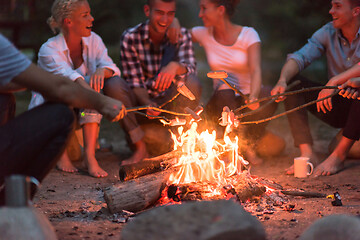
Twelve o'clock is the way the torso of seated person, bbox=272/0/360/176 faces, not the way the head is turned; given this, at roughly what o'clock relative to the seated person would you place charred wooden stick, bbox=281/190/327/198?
The charred wooden stick is roughly at 11 o'clock from the seated person.

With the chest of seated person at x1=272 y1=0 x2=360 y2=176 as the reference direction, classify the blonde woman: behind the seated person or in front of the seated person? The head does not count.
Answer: in front

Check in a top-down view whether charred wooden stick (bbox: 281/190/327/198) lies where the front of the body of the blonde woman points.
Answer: yes

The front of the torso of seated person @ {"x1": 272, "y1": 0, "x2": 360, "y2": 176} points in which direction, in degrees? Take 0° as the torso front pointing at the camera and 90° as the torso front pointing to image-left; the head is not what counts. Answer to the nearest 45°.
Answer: approximately 45°

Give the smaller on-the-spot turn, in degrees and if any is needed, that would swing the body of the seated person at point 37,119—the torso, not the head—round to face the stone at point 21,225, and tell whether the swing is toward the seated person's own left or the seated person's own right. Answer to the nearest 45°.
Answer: approximately 90° to the seated person's own right

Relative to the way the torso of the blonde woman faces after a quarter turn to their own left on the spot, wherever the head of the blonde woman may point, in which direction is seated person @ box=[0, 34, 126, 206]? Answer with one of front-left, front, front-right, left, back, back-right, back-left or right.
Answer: back-right

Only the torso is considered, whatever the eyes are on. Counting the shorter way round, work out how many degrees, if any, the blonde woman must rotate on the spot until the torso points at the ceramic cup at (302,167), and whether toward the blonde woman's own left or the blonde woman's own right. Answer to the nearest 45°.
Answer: approximately 45° to the blonde woman's own left

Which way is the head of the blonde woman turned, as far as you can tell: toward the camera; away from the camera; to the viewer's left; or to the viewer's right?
to the viewer's right

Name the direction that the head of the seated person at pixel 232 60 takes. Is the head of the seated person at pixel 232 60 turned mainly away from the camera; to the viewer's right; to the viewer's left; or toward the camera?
to the viewer's left

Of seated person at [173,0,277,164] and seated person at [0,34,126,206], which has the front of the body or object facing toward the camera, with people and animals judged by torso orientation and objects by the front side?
seated person at [173,0,277,164]

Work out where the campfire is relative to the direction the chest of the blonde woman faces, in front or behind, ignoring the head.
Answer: in front

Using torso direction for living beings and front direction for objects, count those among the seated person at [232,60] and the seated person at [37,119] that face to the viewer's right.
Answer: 1

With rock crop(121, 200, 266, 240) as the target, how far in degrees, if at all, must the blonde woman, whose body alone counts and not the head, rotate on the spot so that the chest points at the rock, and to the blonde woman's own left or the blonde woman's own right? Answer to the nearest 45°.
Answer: approximately 45° to the blonde woman's own right

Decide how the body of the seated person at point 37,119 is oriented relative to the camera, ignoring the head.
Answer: to the viewer's right

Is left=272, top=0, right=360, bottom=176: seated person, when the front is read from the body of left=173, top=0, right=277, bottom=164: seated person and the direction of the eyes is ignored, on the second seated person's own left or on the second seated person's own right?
on the second seated person's own left

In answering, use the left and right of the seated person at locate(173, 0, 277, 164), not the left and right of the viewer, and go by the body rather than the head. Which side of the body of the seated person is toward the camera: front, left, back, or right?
front
